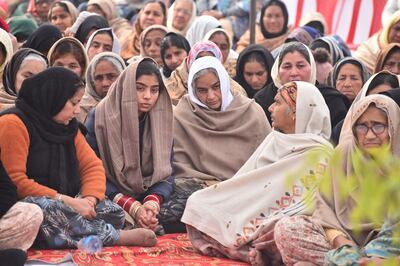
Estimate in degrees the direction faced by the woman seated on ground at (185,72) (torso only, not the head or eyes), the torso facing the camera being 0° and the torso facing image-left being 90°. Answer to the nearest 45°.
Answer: approximately 0°

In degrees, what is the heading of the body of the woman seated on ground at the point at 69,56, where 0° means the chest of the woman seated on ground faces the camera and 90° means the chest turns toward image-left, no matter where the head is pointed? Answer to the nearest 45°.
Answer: approximately 0°

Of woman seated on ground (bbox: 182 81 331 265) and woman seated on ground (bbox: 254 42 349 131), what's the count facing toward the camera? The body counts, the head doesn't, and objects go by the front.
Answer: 1

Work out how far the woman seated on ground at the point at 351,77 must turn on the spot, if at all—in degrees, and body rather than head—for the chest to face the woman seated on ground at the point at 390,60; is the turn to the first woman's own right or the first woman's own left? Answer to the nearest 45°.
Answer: approximately 90° to the first woman's own left

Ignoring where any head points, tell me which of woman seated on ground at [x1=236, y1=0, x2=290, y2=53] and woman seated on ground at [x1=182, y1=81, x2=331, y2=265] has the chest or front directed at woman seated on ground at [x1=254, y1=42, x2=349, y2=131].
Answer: woman seated on ground at [x1=236, y1=0, x2=290, y2=53]

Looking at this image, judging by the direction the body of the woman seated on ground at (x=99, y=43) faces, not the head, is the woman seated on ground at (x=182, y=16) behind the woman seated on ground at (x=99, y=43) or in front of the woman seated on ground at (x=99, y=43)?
behind

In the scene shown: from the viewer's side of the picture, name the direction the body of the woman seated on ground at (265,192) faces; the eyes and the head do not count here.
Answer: to the viewer's left

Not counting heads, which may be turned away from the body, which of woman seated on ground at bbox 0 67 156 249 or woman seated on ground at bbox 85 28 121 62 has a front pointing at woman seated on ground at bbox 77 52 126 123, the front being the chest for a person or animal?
woman seated on ground at bbox 85 28 121 62
